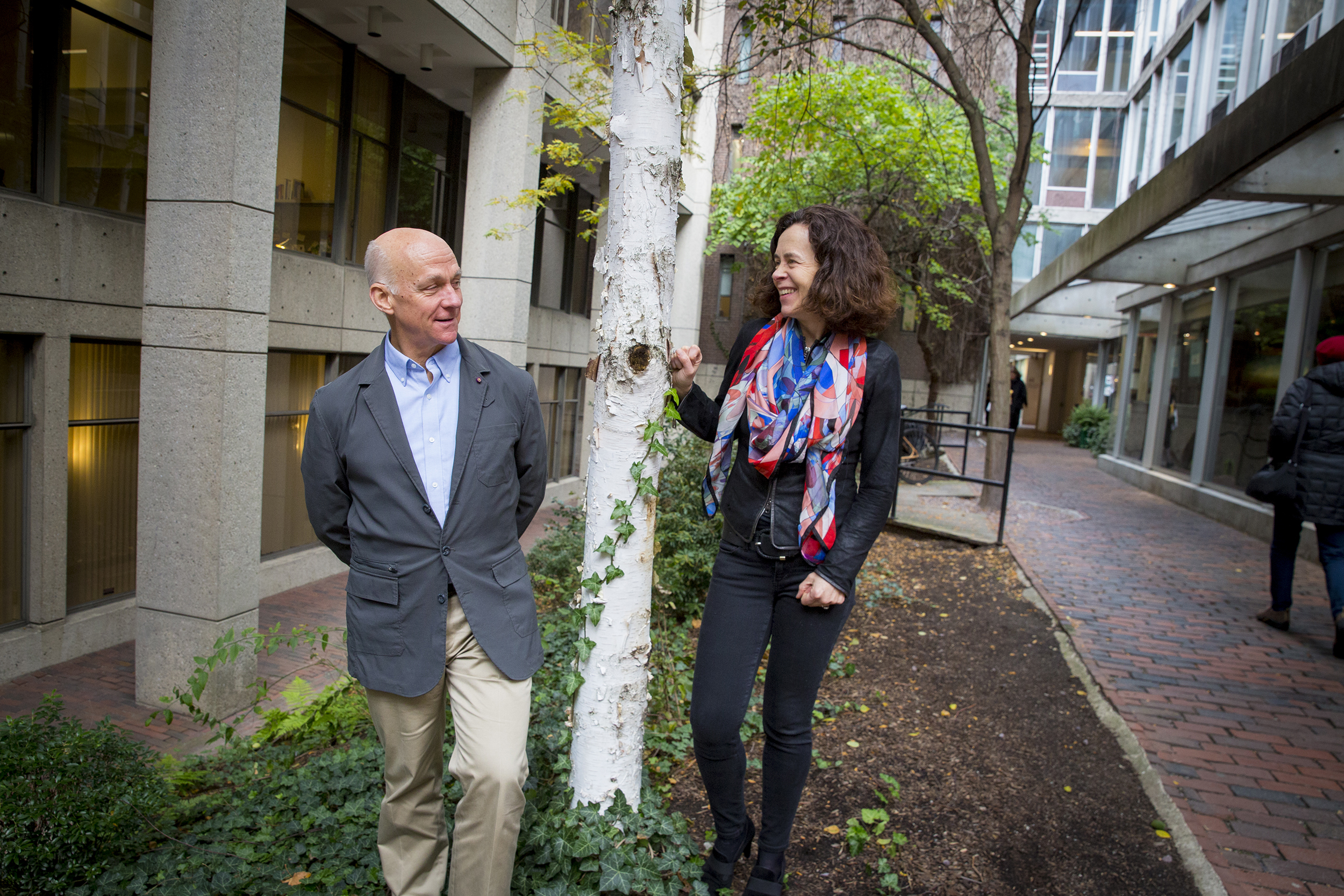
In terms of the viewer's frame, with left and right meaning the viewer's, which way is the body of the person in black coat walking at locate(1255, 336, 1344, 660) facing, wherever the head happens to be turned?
facing away from the viewer and to the left of the viewer

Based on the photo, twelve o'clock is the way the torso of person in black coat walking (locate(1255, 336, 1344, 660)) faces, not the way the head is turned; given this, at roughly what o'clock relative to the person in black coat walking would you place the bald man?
The bald man is roughly at 8 o'clock from the person in black coat walking.

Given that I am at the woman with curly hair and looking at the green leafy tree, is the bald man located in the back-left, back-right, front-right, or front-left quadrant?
back-left

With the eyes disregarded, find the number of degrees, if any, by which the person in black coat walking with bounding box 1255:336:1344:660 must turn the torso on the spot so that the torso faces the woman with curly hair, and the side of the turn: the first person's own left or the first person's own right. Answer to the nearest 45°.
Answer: approximately 135° to the first person's own left

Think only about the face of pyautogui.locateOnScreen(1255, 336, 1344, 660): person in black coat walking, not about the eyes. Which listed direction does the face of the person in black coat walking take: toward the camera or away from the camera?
away from the camera

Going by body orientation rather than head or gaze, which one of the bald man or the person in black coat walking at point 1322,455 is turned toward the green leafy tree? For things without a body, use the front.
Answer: the person in black coat walking

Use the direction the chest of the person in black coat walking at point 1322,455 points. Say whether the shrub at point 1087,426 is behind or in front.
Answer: in front

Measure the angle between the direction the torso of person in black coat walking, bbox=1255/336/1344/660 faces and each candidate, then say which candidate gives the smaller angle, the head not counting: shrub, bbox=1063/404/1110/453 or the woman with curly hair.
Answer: the shrub

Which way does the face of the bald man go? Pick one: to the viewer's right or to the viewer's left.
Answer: to the viewer's right

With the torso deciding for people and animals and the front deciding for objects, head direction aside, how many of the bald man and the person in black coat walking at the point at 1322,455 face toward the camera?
1

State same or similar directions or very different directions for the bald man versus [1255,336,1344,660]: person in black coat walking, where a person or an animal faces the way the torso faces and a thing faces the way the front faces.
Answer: very different directions

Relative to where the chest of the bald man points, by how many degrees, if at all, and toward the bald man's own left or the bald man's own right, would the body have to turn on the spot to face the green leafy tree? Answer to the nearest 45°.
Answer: approximately 135° to the bald man's own left

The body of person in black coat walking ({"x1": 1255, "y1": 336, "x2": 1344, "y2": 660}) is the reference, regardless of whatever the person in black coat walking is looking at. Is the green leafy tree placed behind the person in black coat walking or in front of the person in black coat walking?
in front

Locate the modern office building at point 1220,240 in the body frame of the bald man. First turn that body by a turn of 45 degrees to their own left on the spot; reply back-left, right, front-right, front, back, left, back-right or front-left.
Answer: left
